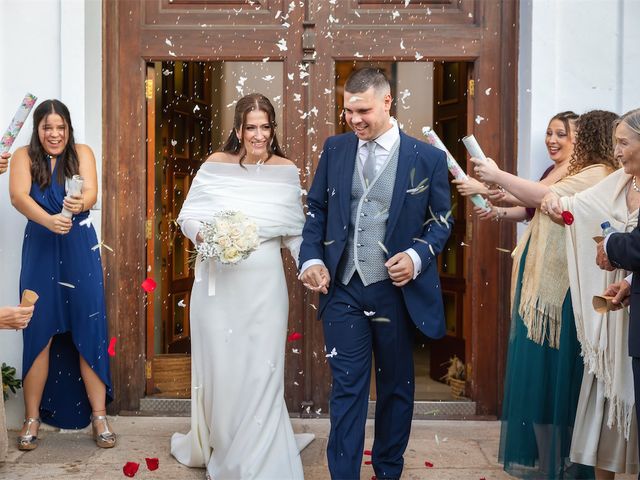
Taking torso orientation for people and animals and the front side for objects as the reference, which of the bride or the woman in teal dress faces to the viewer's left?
the woman in teal dress

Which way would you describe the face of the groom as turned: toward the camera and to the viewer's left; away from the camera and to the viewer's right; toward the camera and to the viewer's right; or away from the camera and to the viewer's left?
toward the camera and to the viewer's left

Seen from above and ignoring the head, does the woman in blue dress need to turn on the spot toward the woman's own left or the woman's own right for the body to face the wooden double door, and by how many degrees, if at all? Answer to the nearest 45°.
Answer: approximately 90° to the woman's own left

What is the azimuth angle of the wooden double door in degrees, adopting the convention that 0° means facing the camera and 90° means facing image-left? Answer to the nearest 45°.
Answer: approximately 0°

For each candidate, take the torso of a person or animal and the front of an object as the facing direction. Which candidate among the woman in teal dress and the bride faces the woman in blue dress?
the woman in teal dress

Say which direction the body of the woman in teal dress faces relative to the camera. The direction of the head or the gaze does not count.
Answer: to the viewer's left

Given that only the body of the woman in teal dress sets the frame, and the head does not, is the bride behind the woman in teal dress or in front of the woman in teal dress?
in front

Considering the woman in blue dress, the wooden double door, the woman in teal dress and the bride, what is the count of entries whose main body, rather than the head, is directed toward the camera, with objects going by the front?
3

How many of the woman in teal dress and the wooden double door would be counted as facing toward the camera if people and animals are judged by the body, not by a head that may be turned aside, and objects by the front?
1

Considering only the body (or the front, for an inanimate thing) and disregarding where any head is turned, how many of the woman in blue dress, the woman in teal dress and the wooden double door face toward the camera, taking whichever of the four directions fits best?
2

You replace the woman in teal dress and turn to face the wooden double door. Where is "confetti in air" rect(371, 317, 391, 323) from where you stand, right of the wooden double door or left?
left

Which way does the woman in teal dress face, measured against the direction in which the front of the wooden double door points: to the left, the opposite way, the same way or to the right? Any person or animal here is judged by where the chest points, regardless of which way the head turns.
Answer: to the right

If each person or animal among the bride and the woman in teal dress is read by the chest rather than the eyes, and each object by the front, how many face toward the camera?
1
